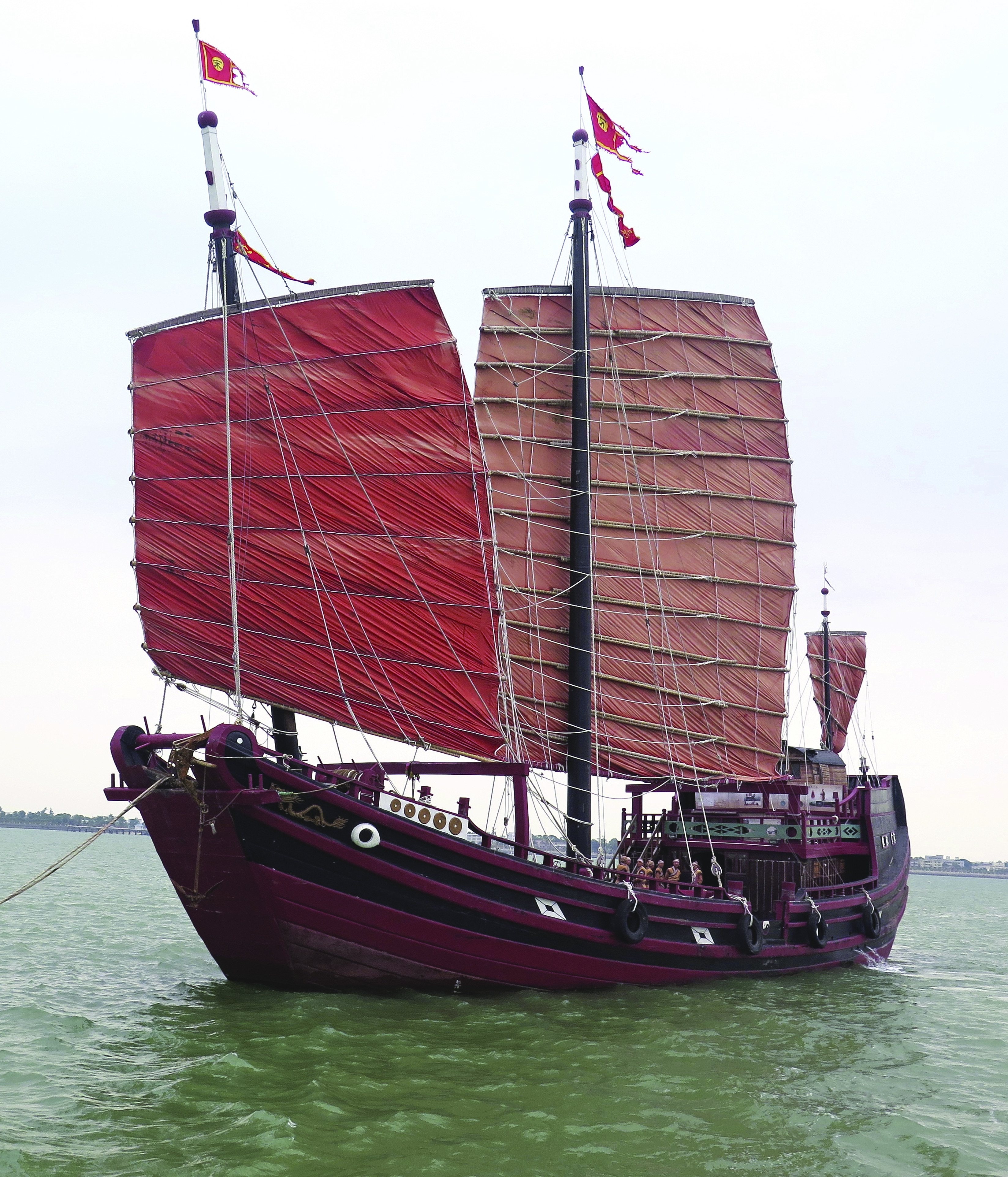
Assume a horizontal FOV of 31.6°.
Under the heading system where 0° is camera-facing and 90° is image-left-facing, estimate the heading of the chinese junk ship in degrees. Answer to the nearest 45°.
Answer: approximately 45°
